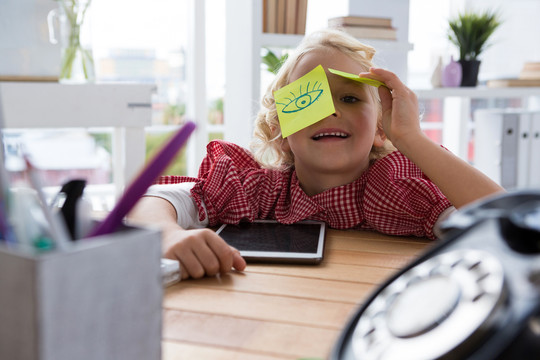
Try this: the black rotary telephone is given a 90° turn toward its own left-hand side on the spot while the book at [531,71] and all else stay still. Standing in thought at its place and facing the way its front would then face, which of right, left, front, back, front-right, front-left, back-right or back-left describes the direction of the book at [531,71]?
back-left

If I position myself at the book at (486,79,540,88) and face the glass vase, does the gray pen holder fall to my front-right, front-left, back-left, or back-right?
front-left

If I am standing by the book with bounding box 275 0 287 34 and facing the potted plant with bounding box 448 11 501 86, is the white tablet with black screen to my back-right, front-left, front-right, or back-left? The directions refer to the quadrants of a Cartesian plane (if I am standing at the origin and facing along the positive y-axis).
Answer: back-right

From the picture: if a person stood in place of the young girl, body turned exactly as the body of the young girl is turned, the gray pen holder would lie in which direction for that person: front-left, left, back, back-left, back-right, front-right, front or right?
front

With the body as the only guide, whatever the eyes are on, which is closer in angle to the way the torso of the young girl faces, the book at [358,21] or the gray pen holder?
the gray pen holder

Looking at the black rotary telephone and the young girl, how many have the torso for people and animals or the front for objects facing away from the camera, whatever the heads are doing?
0

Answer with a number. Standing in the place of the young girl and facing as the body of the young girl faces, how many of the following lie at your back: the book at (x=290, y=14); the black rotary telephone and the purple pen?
1

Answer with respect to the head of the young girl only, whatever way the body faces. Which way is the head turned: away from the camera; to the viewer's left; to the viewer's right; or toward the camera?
toward the camera

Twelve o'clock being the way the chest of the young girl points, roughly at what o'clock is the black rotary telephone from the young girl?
The black rotary telephone is roughly at 12 o'clock from the young girl.

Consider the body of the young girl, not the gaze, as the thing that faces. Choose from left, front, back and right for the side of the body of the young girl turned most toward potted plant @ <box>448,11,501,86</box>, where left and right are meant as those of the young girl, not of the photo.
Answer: back

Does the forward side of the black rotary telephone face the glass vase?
no

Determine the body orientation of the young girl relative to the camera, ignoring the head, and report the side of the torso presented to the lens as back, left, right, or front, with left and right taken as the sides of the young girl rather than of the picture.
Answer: front

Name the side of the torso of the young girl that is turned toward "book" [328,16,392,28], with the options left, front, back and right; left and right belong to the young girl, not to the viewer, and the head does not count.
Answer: back

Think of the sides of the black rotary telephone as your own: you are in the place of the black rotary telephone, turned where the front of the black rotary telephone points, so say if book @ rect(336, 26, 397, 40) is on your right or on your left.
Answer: on your right

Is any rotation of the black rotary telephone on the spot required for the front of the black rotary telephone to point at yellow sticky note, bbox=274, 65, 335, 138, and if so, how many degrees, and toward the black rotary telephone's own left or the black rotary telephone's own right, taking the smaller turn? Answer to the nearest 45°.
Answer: approximately 135° to the black rotary telephone's own right

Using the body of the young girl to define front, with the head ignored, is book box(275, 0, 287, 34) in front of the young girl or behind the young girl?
behind

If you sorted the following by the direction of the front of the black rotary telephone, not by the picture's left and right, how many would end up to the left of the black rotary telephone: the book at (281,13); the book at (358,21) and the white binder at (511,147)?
0

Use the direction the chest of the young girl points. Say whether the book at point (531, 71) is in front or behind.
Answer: behind
